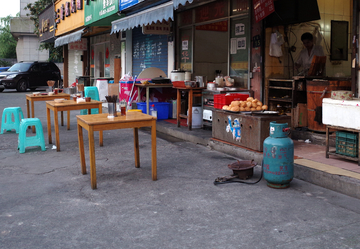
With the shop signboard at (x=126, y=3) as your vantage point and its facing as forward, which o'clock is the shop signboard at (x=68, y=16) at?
the shop signboard at (x=68, y=16) is roughly at 4 o'clock from the shop signboard at (x=126, y=3).

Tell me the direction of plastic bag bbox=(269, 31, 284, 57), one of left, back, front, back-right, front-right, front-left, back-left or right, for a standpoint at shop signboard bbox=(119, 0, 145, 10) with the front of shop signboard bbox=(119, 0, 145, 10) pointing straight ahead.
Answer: left

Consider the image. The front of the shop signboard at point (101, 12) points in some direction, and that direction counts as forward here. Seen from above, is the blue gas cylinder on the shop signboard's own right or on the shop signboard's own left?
on the shop signboard's own left

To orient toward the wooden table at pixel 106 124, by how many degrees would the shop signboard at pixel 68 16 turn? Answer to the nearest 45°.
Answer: approximately 45° to its left

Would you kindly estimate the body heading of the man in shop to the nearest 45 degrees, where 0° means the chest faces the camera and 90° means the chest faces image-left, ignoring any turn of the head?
approximately 45°

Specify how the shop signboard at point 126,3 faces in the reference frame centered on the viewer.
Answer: facing the viewer and to the left of the viewer

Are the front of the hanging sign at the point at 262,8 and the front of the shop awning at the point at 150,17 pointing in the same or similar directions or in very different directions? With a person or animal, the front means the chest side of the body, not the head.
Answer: same or similar directions

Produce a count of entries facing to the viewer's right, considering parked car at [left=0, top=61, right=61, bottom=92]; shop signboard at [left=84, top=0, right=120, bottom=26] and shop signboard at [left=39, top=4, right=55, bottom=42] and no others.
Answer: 0

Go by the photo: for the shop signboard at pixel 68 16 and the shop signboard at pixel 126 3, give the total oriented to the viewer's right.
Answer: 0

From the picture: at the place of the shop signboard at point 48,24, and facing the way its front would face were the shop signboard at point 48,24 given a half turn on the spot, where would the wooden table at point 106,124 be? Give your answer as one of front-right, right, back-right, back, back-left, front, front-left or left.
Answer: back-right

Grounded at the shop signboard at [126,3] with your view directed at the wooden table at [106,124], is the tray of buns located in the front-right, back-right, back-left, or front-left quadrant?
front-left

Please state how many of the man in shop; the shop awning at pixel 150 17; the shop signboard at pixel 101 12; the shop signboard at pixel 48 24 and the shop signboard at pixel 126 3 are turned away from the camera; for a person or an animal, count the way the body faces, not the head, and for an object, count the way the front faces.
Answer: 0
